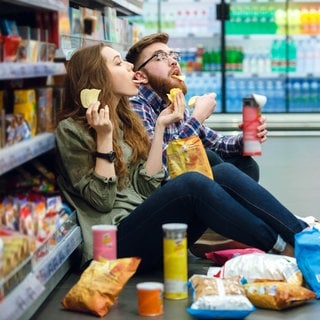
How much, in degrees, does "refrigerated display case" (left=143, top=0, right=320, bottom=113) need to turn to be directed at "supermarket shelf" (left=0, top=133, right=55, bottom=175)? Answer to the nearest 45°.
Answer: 0° — it already faces it

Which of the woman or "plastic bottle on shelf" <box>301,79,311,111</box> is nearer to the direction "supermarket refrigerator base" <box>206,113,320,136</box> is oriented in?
the woman

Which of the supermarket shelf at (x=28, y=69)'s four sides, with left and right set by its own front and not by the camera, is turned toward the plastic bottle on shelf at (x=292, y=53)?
left

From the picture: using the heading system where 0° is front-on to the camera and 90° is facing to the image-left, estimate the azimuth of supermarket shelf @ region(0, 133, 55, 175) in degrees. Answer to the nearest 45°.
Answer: approximately 315°
